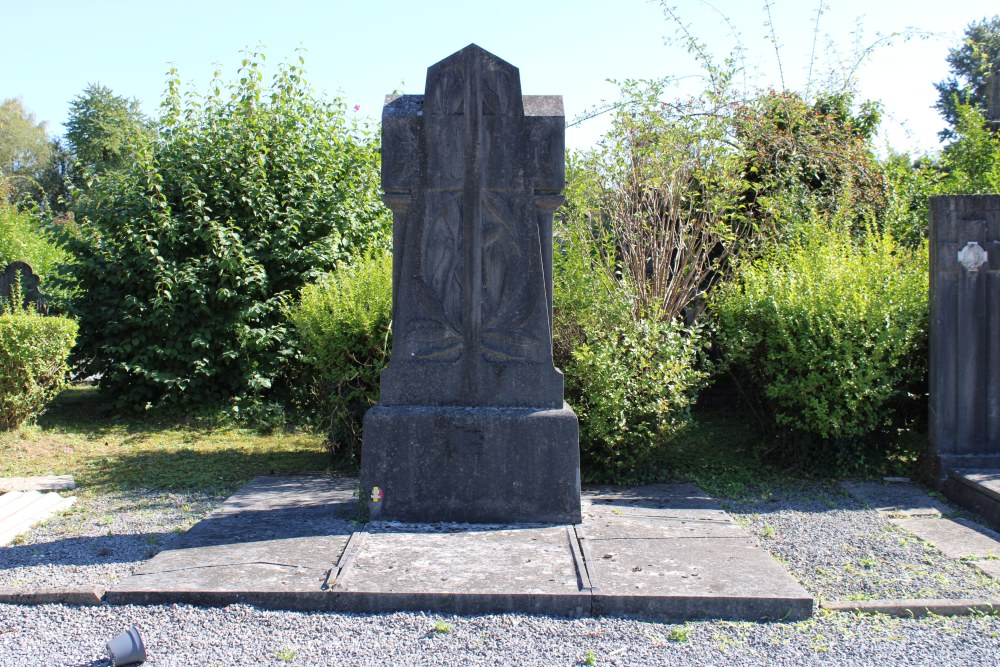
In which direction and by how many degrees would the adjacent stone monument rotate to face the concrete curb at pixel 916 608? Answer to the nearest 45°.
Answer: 0° — it already faces it

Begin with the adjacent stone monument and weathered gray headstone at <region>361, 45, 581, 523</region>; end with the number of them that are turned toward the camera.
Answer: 2

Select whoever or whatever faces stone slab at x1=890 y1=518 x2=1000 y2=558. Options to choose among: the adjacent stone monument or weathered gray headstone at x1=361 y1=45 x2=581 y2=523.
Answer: the adjacent stone monument

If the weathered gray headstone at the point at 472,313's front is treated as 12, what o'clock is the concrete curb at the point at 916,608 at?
The concrete curb is roughly at 10 o'clock from the weathered gray headstone.

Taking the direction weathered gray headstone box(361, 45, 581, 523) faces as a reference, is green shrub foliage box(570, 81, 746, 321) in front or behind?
behind

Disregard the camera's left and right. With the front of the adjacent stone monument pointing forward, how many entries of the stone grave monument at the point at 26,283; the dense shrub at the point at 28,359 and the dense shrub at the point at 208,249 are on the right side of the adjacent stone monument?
3

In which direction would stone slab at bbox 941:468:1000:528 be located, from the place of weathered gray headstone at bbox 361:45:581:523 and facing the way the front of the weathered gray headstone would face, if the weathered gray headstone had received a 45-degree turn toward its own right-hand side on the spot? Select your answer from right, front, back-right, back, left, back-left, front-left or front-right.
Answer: back-left

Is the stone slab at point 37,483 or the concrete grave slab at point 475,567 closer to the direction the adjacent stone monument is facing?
the concrete grave slab

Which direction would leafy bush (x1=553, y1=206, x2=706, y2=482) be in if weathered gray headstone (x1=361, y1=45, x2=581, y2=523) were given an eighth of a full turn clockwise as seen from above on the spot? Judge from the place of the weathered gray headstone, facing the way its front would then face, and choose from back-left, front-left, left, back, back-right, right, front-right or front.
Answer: back

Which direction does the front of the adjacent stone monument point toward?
toward the camera

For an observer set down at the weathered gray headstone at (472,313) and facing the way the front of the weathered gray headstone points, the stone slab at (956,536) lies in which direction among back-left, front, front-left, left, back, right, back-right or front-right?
left

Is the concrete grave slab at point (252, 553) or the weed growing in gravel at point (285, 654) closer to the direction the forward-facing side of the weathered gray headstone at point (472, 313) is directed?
the weed growing in gravel

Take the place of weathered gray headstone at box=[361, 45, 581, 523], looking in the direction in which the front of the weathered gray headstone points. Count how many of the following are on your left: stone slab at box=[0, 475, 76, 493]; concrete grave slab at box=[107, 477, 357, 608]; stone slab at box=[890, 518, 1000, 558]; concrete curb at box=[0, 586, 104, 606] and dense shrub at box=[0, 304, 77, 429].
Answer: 1

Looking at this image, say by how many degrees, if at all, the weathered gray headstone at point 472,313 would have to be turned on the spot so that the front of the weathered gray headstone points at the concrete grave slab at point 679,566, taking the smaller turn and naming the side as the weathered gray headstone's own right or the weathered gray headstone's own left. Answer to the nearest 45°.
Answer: approximately 45° to the weathered gray headstone's own left

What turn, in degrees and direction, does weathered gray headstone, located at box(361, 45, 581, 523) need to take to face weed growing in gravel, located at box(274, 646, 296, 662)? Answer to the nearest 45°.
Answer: approximately 45° to its right
